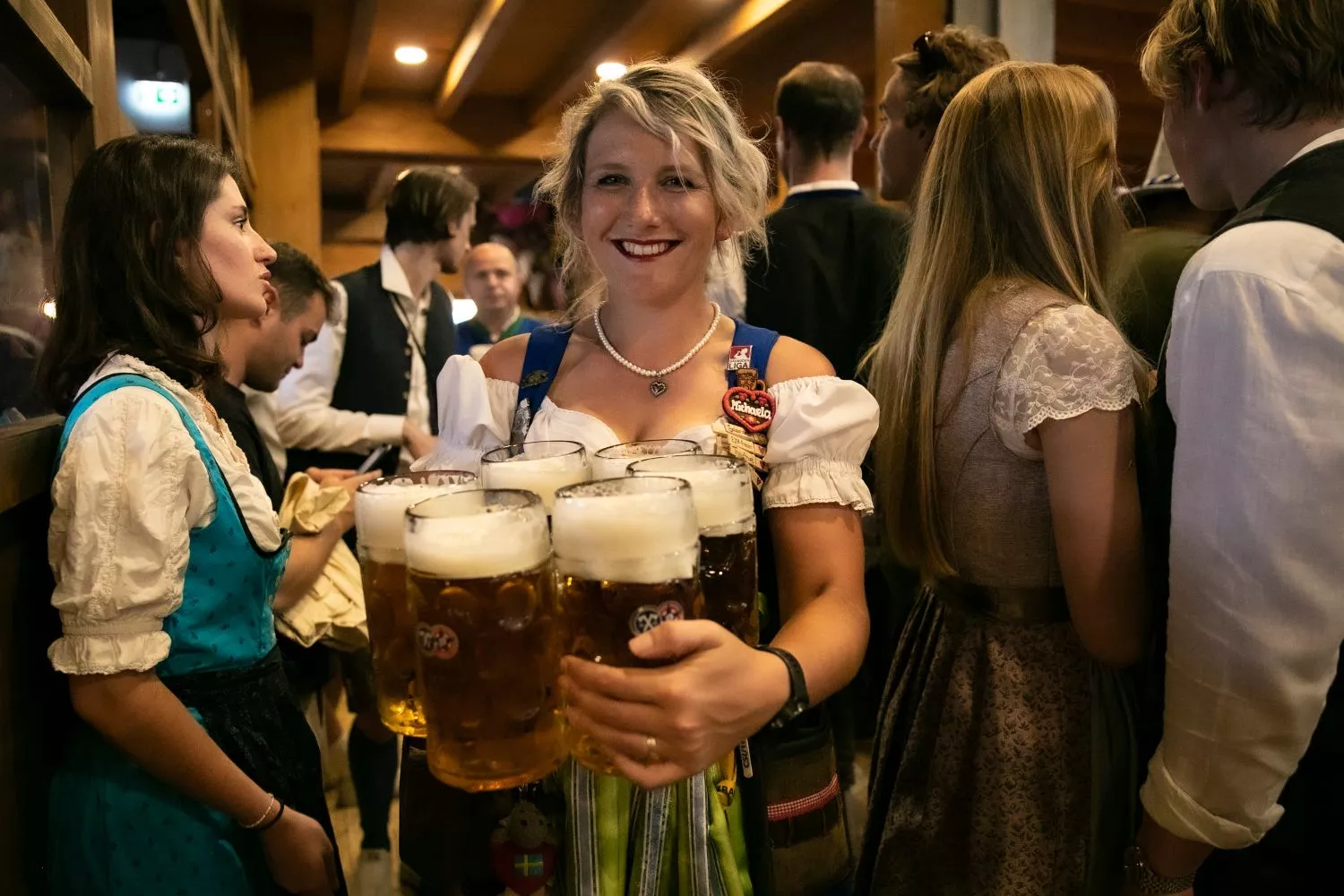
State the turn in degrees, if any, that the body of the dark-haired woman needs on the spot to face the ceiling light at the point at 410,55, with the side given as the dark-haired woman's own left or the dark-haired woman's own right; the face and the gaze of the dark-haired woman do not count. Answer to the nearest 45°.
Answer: approximately 90° to the dark-haired woman's own left

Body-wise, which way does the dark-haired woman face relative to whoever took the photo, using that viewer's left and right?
facing to the right of the viewer

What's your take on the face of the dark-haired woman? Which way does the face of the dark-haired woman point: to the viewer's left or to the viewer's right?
to the viewer's right

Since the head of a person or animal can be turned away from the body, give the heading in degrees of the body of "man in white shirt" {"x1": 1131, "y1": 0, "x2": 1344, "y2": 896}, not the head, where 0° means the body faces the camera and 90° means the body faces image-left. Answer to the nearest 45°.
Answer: approximately 135°

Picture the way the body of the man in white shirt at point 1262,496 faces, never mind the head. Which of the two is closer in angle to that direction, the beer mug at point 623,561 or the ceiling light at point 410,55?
the ceiling light
